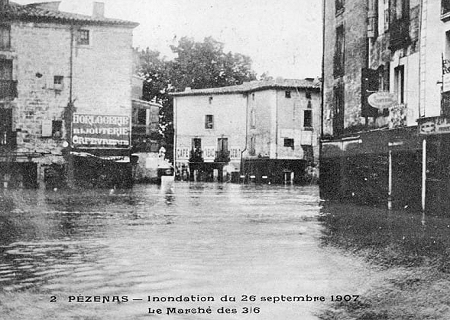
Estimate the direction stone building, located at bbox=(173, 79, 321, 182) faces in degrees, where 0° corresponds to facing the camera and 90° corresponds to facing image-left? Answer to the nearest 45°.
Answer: approximately 0°

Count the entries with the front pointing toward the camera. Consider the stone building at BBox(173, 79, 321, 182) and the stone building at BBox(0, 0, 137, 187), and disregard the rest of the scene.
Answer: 2

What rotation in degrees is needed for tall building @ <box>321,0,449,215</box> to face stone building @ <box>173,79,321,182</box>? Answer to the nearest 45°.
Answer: approximately 90° to its right

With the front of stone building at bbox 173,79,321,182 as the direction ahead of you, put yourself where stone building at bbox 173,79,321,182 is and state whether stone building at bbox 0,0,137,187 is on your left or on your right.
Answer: on your right

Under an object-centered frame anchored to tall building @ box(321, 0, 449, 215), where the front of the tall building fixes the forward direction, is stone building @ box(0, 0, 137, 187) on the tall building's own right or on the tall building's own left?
on the tall building's own right

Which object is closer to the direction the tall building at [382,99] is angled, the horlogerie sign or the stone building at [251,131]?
the horlogerie sign

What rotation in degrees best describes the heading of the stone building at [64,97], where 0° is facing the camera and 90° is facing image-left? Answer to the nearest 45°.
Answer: approximately 0°
